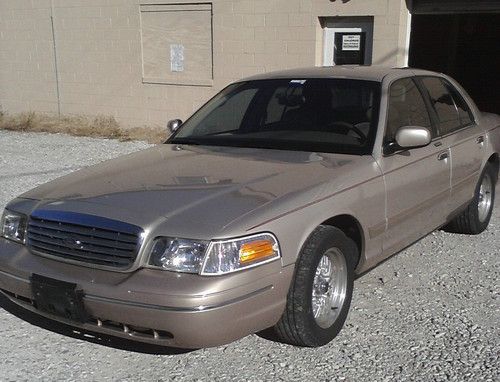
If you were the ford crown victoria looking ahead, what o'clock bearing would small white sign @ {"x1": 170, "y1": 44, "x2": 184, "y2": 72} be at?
The small white sign is roughly at 4 o'clock from the ford crown victoria.

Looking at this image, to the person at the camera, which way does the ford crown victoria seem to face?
facing the viewer and to the left of the viewer

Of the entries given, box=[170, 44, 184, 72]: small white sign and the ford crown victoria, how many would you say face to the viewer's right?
0

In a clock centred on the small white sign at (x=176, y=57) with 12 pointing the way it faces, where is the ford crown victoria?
The ford crown victoria is roughly at 12 o'clock from the small white sign.

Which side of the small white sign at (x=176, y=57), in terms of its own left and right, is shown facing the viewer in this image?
front
